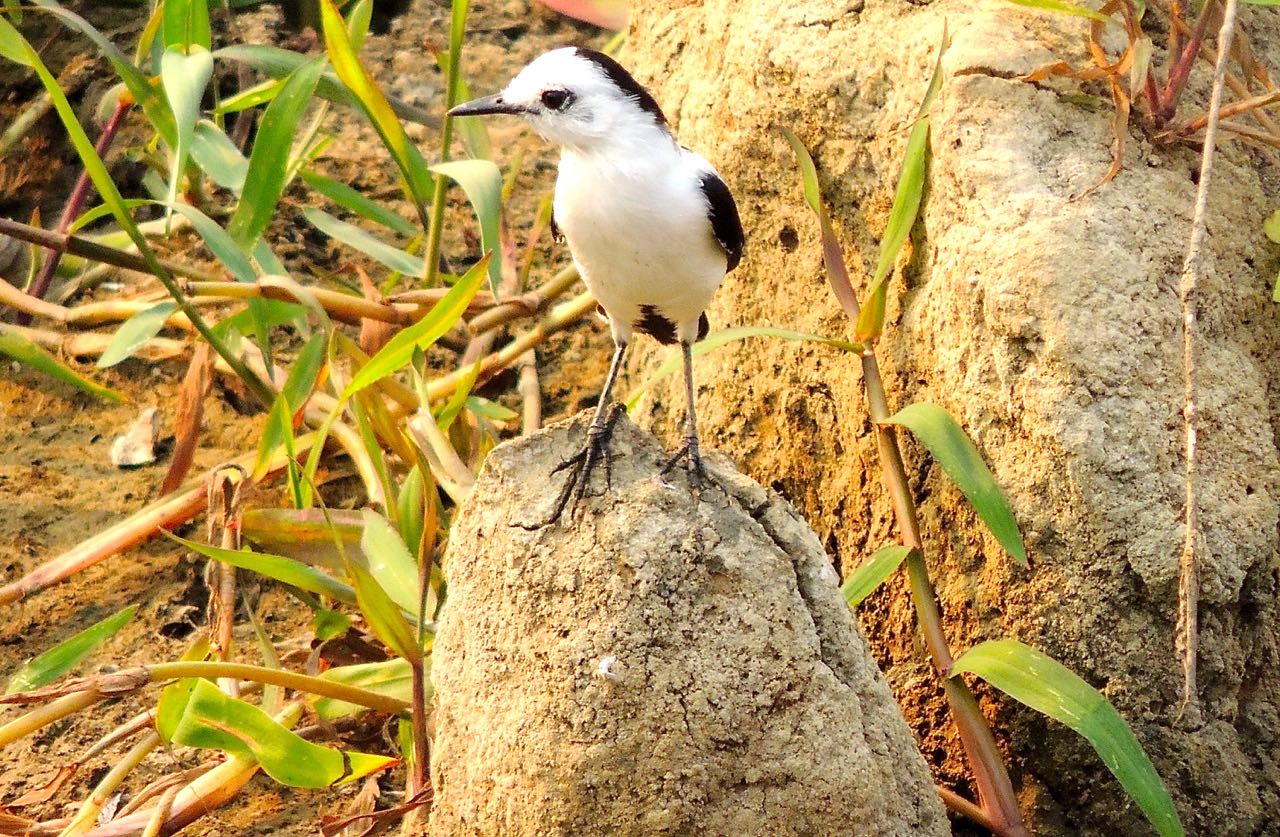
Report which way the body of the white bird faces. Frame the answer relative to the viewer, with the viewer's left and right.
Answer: facing the viewer and to the left of the viewer

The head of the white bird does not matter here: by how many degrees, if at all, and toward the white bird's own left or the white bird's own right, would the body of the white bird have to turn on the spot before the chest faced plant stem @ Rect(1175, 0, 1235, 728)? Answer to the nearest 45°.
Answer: approximately 90° to the white bird's own left

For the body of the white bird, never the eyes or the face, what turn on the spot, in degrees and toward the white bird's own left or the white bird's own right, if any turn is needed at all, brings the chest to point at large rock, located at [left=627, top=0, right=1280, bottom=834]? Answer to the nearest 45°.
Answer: approximately 135° to the white bird's own left
